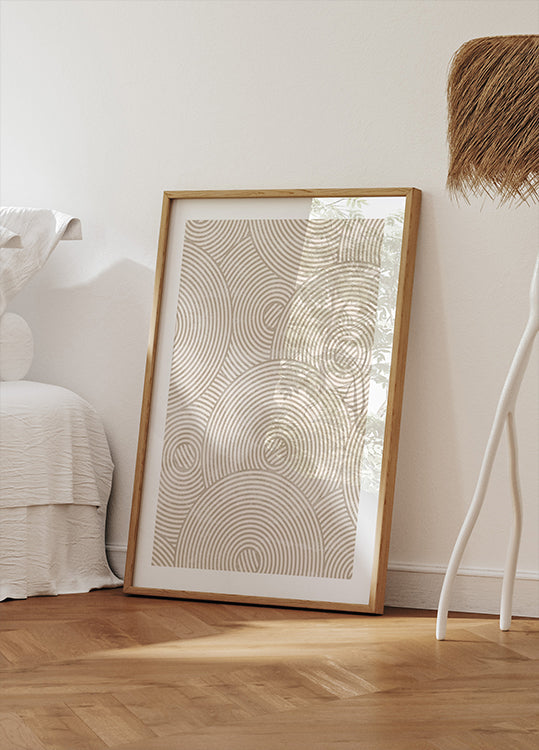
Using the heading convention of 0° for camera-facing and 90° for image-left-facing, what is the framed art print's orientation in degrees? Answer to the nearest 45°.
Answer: approximately 45°

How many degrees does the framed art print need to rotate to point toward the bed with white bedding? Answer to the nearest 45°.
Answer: approximately 45° to its right

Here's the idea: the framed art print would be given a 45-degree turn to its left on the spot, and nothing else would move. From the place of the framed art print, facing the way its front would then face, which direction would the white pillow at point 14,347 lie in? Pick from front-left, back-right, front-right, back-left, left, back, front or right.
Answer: right
